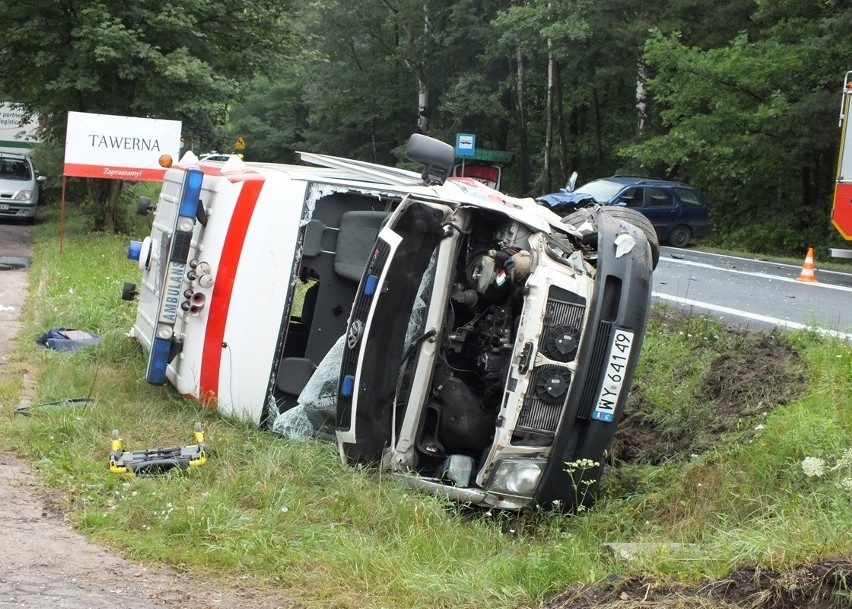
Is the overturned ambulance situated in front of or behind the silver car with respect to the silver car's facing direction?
in front

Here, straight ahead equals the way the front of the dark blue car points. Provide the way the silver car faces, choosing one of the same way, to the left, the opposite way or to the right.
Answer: to the left

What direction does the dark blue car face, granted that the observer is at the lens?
facing the viewer and to the left of the viewer

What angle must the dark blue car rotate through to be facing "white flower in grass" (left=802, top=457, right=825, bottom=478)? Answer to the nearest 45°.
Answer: approximately 45° to its left

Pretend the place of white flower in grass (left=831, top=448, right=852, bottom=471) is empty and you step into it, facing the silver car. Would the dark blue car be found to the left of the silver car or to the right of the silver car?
right

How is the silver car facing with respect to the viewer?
toward the camera

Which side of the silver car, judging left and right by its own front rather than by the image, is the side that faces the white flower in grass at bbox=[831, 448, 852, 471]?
front

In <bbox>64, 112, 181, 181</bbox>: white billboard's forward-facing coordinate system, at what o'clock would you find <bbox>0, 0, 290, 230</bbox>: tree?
The tree is roughly at 6 o'clock from the white billboard.

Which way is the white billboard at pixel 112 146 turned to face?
toward the camera

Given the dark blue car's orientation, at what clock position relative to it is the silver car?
The silver car is roughly at 1 o'clock from the dark blue car.

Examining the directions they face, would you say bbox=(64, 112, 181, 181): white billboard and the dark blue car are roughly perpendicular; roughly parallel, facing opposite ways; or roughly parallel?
roughly perpendicular

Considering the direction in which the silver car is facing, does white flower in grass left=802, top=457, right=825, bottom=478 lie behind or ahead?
ahead

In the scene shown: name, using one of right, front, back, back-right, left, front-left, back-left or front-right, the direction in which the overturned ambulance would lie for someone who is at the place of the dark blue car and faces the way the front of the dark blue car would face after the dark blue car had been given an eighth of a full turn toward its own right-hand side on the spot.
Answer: left

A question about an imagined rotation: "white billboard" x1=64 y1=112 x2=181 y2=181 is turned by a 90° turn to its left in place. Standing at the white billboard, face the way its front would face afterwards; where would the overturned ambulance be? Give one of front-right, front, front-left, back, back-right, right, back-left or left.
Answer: right

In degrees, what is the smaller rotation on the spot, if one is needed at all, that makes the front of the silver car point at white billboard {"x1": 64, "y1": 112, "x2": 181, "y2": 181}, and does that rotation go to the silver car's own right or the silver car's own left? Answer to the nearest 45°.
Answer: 0° — it already faces it

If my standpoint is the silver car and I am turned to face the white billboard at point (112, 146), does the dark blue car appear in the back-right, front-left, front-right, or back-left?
front-left

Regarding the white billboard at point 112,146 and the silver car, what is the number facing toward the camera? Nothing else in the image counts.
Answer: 2

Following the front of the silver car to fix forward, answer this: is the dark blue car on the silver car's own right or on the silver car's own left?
on the silver car's own left
